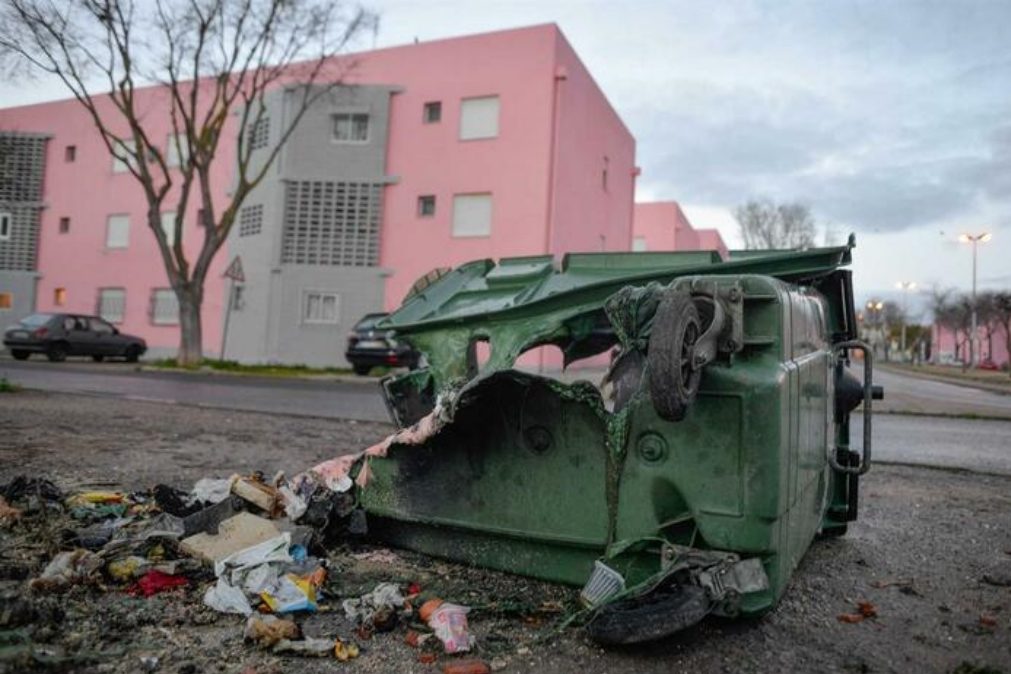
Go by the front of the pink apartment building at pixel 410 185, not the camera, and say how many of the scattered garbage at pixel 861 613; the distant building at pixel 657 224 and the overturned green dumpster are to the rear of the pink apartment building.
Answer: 1

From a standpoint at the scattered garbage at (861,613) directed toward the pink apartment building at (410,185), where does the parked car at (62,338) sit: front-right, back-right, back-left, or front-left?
front-left

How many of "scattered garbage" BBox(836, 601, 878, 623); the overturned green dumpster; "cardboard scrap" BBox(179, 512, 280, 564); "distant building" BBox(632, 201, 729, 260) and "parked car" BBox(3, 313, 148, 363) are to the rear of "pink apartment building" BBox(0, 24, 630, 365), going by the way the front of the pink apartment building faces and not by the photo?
1

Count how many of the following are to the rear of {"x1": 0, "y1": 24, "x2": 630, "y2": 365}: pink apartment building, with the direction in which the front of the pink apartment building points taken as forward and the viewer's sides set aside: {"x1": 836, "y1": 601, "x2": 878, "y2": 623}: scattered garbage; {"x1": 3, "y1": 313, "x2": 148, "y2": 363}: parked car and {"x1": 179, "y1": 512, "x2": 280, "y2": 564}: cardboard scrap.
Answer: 0

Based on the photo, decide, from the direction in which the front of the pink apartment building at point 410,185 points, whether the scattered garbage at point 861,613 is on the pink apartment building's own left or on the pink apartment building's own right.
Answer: on the pink apartment building's own left

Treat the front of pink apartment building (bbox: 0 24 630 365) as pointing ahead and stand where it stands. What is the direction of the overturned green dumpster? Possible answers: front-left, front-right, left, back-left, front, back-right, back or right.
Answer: front-left

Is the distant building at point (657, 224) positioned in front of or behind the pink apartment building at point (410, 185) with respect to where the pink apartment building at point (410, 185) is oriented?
behind

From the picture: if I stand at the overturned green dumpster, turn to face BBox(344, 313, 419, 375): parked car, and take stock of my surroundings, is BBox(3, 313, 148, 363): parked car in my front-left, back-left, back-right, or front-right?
front-left

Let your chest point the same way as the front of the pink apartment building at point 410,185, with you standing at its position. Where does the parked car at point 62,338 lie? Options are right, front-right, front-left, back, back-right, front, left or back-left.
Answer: front-right

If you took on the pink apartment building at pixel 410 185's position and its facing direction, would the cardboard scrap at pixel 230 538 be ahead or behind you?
ahead

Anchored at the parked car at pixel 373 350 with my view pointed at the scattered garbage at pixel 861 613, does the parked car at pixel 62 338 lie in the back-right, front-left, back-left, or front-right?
back-right

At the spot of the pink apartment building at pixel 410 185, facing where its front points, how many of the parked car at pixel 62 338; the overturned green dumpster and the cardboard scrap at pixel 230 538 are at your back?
0

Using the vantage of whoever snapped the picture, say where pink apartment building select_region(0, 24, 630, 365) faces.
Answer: facing the viewer and to the left of the viewer
